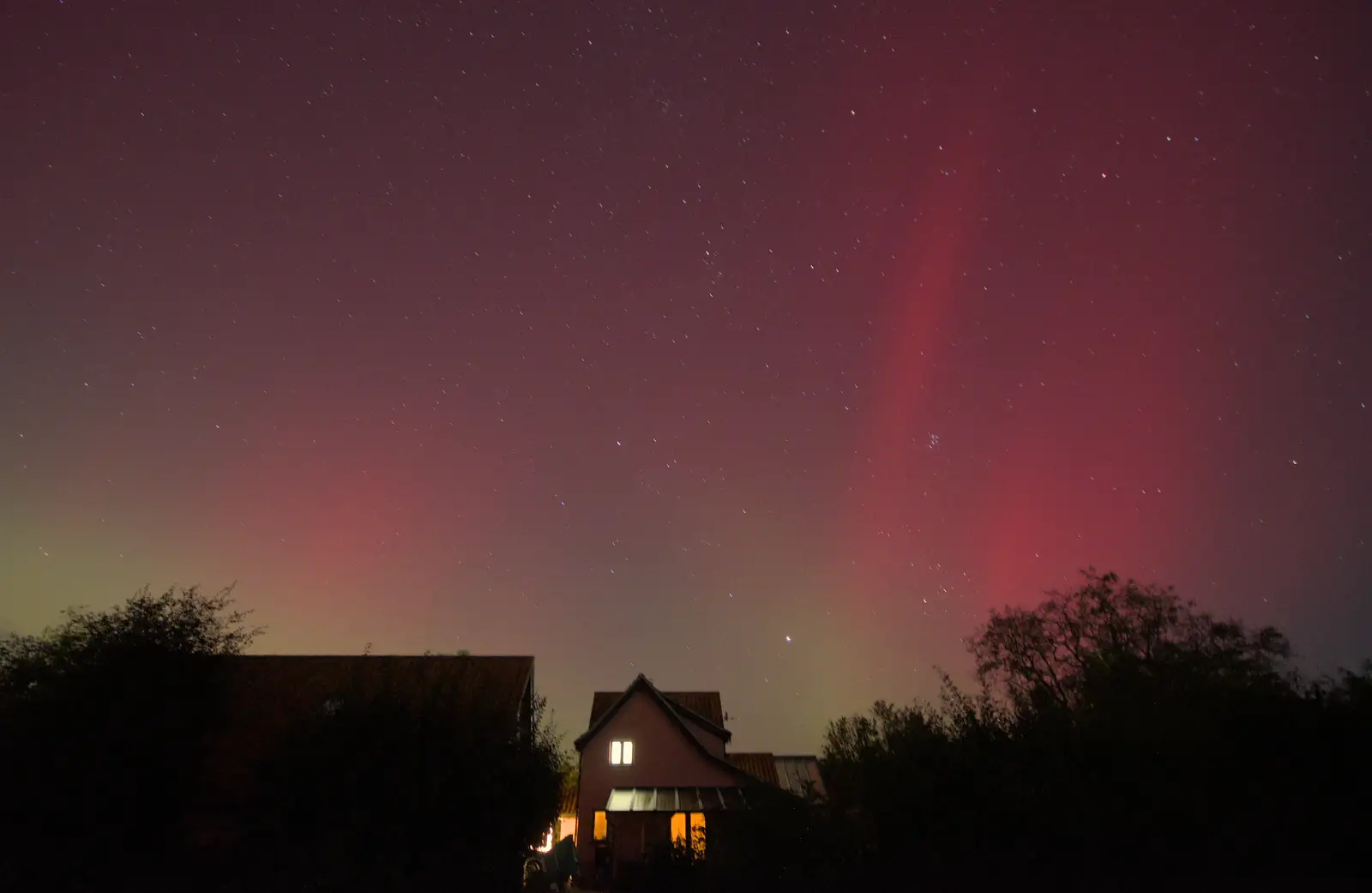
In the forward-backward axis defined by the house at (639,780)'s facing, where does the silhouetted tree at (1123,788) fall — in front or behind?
in front

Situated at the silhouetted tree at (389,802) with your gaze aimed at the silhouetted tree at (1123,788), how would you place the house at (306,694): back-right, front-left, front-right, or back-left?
back-left

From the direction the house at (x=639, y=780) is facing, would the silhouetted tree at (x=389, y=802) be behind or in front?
in front

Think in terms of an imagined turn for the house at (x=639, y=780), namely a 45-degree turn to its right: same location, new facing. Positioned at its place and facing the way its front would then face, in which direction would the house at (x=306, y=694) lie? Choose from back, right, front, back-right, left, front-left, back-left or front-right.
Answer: front

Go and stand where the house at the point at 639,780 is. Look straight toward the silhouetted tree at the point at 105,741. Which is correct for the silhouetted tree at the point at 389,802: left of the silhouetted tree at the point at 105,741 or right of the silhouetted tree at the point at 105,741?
left

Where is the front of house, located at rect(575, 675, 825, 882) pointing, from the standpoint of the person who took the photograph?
facing the viewer

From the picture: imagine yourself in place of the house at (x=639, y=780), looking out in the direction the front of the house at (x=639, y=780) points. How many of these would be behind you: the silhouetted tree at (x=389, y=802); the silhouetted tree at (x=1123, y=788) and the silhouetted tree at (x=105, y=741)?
0

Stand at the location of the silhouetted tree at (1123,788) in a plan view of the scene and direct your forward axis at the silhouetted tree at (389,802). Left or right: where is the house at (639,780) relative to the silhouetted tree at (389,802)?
right

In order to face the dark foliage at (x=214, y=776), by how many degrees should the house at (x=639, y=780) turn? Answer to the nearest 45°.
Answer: approximately 45° to its right
